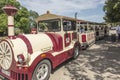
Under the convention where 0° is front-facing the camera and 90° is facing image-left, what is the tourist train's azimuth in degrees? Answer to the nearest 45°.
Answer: approximately 45°
